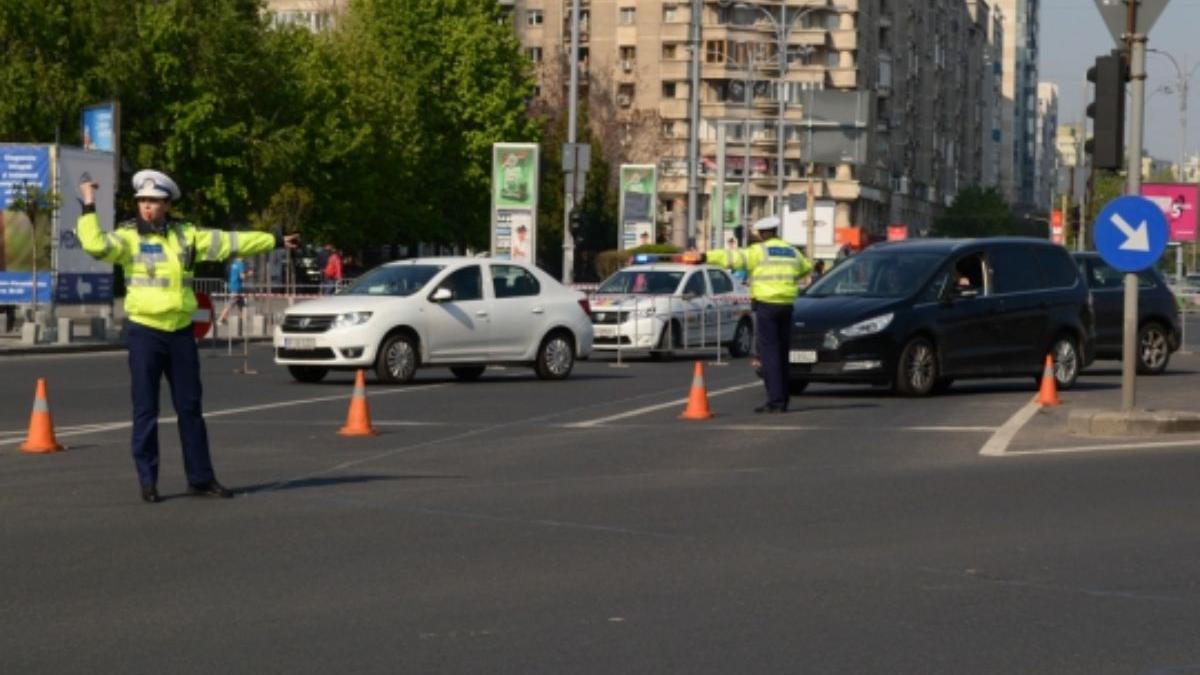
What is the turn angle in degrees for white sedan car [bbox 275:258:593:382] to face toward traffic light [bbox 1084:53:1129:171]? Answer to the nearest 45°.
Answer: approximately 90° to its left
